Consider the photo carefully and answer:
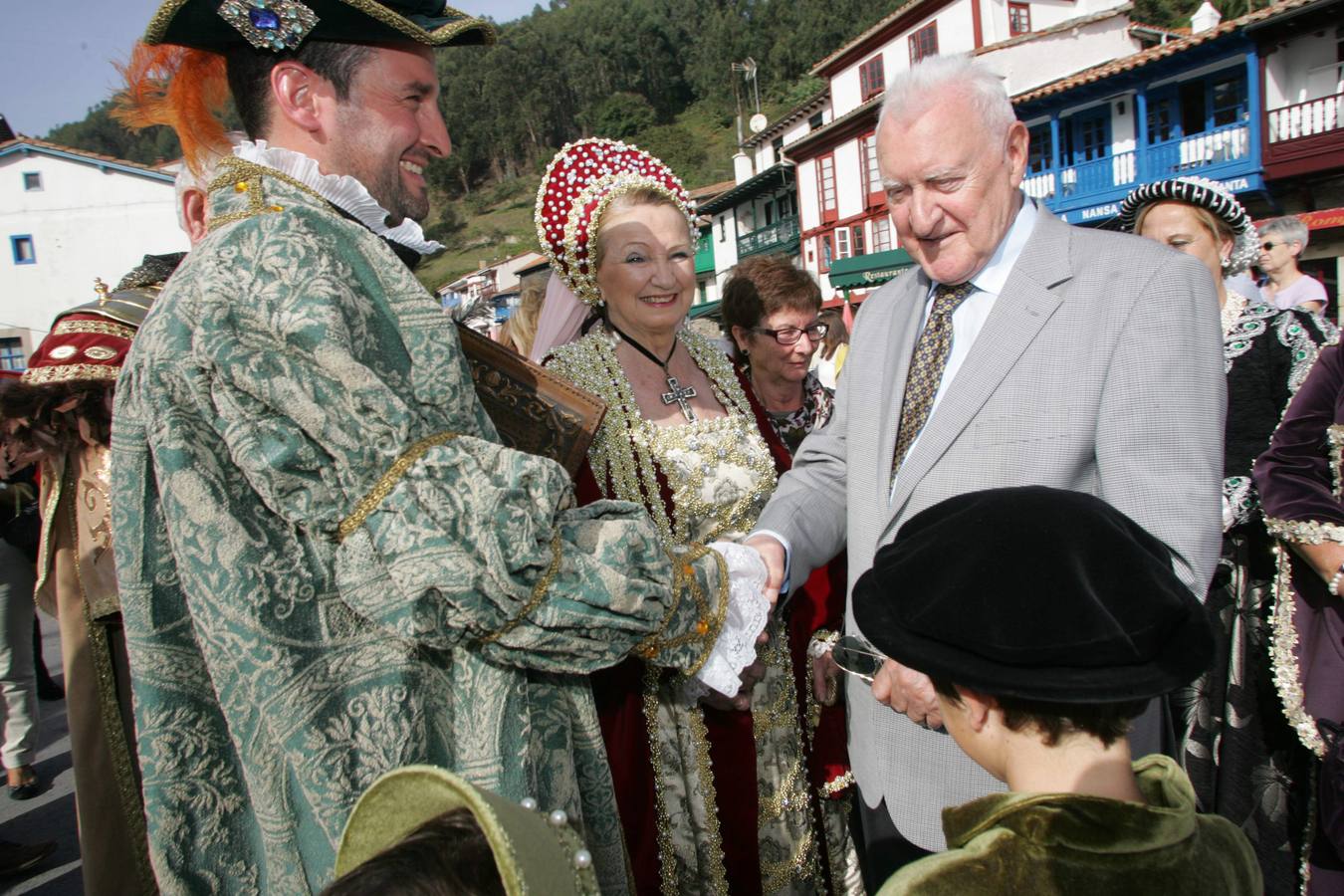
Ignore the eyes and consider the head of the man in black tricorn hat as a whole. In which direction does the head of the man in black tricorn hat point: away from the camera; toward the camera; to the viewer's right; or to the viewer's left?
to the viewer's right

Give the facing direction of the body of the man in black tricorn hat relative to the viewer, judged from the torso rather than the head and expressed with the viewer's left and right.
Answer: facing to the right of the viewer

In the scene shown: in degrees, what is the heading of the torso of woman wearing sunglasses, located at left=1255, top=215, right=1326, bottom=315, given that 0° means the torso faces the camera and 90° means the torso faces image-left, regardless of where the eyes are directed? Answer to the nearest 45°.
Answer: approximately 45°

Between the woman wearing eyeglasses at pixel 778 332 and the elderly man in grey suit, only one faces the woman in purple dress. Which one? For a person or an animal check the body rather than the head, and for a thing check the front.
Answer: the woman wearing eyeglasses

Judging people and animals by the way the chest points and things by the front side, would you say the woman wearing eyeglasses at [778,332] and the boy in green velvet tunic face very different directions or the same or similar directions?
very different directions

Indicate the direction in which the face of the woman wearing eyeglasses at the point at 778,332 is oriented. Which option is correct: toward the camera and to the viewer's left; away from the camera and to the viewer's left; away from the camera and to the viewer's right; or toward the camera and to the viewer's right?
toward the camera and to the viewer's right
